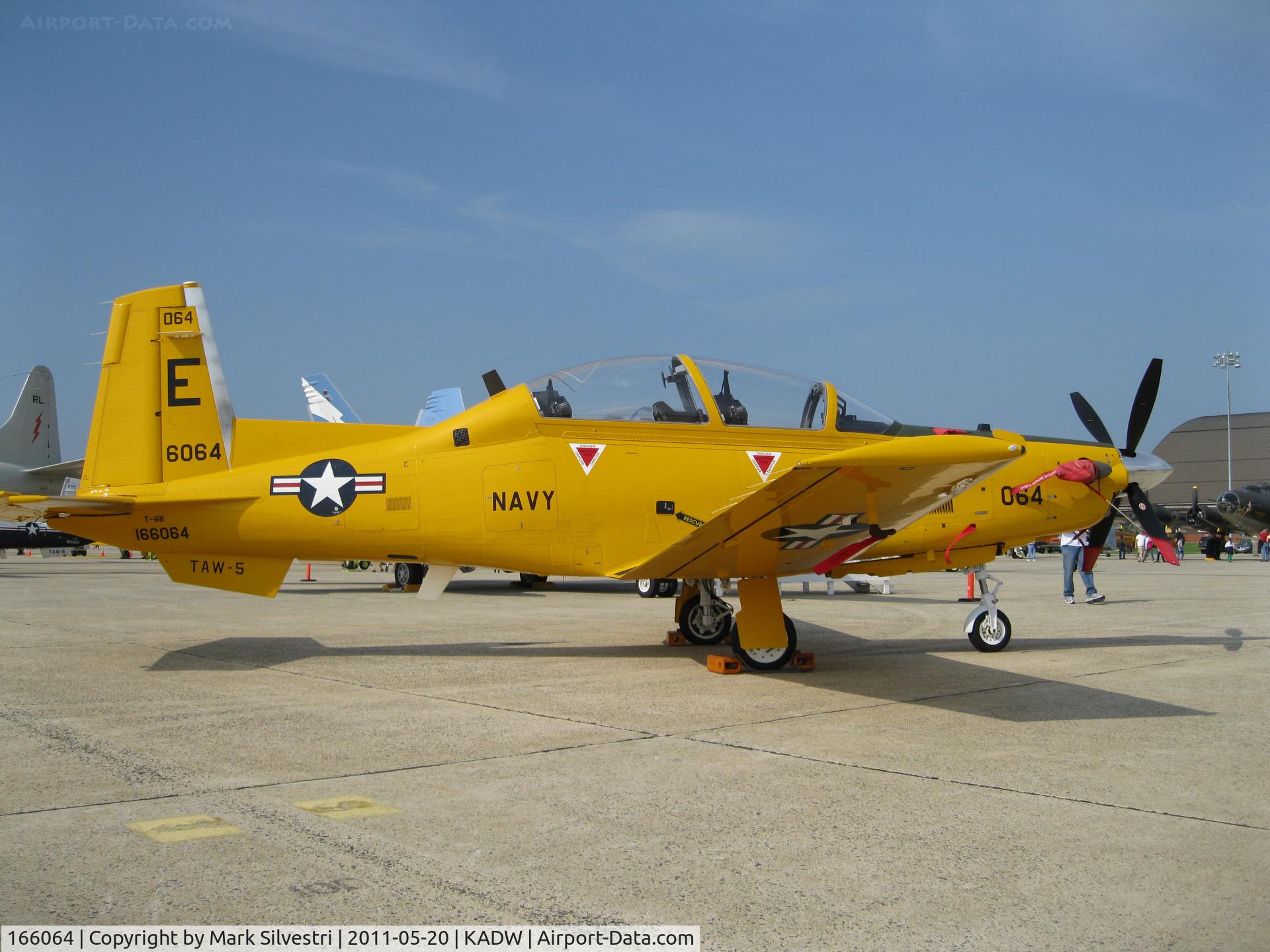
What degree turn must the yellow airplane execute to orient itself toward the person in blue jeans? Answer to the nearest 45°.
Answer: approximately 45° to its left

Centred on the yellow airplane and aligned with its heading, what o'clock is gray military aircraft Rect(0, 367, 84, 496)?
The gray military aircraft is roughly at 8 o'clock from the yellow airplane.

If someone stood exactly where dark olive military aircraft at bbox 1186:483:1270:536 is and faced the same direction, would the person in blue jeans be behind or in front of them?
in front

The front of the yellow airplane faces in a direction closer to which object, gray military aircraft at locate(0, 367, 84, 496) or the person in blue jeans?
the person in blue jeans

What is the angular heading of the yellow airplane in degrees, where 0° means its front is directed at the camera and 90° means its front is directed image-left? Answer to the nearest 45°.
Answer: approximately 270°
